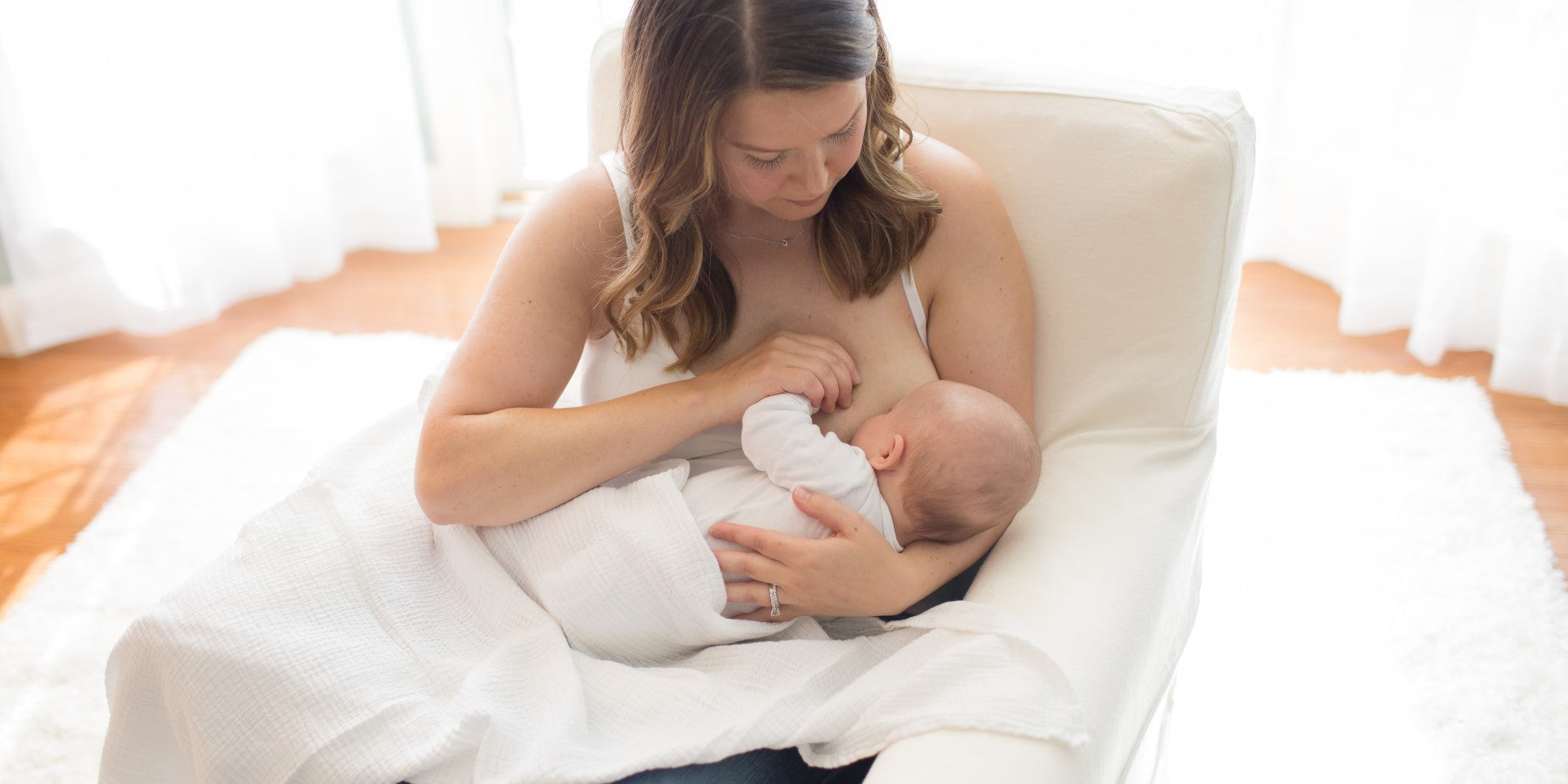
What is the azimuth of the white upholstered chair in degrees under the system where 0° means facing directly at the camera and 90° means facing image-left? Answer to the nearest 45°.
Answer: approximately 45°

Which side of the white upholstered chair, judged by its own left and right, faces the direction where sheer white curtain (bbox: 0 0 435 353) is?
right

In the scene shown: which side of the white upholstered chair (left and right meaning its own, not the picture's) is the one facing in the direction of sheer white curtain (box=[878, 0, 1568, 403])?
back

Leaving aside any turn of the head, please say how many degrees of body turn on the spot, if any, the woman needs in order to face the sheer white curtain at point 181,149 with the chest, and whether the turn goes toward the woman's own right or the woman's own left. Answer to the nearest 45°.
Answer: approximately 135° to the woman's own right

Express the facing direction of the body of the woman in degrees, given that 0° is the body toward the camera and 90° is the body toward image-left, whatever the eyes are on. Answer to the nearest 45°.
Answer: approximately 0°
